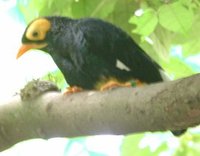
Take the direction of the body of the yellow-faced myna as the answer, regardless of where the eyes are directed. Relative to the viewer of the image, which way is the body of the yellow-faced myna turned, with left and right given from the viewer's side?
facing to the left of the viewer
